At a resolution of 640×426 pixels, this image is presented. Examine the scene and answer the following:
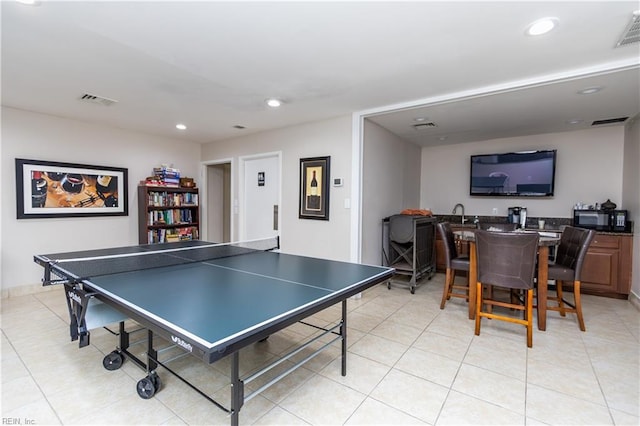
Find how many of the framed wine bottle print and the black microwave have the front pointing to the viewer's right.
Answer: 0

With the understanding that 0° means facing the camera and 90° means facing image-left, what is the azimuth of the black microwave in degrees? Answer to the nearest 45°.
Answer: approximately 0°

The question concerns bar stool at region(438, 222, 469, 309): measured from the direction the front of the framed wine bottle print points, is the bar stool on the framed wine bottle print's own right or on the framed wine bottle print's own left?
on the framed wine bottle print's own left

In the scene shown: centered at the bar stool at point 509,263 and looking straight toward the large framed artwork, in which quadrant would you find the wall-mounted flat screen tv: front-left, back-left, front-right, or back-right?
back-right

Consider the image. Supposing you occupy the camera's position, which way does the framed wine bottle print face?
facing the viewer and to the left of the viewer

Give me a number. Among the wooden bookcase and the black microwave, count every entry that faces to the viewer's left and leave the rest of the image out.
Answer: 0

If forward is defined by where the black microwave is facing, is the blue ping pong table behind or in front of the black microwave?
in front
